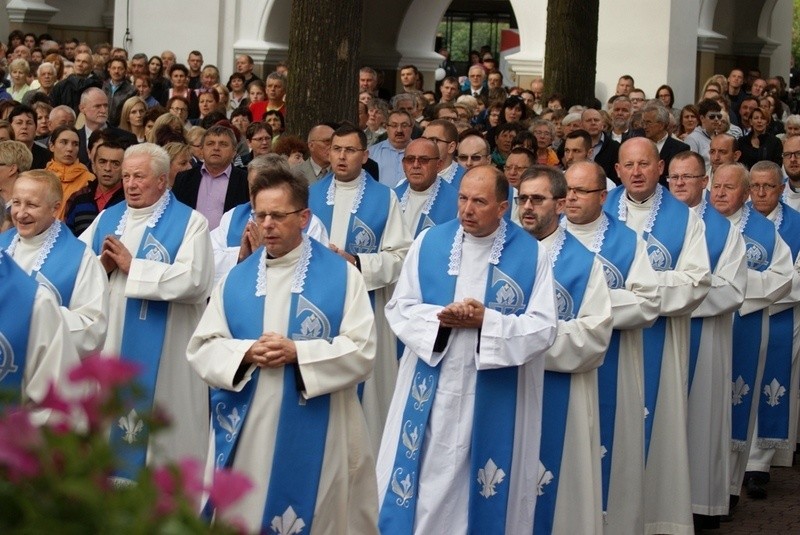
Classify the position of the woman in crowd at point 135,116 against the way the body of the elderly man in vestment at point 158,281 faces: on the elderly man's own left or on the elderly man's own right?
on the elderly man's own right

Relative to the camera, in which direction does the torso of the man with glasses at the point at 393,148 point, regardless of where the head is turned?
toward the camera

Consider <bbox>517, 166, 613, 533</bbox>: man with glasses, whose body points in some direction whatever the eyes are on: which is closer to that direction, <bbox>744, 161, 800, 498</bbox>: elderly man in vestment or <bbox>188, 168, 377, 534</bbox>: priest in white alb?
the priest in white alb

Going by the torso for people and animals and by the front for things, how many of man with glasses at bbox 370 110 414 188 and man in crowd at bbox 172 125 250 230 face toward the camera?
2

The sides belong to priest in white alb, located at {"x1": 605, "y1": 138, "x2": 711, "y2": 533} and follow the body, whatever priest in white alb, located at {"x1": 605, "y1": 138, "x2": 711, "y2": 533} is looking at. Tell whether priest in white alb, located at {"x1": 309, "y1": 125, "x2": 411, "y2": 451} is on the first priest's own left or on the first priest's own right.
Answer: on the first priest's own right

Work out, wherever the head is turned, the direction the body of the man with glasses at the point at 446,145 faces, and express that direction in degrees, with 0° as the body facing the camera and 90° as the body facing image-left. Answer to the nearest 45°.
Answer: approximately 45°

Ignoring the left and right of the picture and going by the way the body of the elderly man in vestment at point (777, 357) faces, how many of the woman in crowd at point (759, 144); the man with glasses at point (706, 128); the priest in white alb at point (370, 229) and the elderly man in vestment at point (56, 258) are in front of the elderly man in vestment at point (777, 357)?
2

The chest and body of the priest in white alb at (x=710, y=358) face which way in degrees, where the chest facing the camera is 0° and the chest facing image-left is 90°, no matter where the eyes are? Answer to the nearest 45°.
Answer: approximately 45°

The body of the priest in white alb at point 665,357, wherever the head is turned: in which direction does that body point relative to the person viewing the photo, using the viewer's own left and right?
facing the viewer and to the left of the viewer

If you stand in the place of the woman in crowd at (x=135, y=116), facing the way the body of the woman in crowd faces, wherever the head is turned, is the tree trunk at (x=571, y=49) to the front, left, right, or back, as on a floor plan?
left
